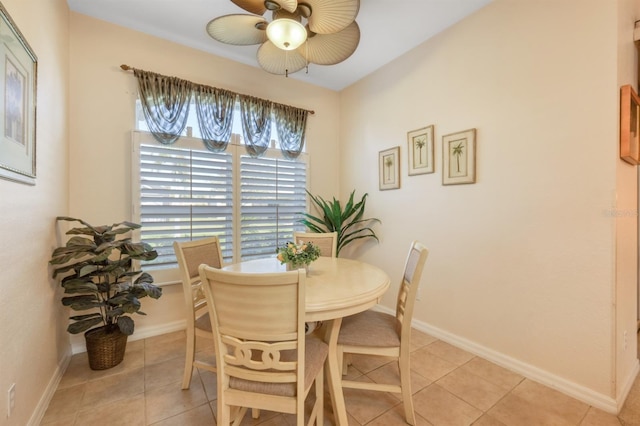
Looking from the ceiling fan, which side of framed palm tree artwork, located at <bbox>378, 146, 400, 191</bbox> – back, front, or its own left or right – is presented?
front

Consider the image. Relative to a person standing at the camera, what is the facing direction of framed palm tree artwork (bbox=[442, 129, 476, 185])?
facing the viewer and to the left of the viewer

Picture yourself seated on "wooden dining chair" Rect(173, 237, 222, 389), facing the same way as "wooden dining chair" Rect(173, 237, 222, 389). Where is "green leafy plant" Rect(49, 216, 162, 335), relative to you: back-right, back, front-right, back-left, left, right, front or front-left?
back

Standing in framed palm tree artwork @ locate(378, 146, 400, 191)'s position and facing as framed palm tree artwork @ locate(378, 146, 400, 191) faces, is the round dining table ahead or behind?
ahead

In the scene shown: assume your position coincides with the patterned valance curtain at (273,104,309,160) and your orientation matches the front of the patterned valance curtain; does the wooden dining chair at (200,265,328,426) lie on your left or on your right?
on your right

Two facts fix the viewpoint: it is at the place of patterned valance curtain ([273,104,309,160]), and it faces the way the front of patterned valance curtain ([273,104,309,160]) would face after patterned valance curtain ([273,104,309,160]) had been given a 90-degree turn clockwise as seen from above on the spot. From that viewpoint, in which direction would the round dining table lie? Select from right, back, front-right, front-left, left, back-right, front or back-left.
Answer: front-left

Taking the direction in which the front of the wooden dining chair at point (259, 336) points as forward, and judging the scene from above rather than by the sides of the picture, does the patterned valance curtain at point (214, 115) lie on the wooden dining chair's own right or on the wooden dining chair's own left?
on the wooden dining chair's own left

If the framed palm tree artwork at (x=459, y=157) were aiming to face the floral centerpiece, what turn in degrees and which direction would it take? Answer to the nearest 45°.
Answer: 0° — it already faces it

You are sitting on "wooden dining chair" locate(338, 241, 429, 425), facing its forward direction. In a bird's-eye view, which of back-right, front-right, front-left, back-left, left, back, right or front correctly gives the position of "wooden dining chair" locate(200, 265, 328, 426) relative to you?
front-left

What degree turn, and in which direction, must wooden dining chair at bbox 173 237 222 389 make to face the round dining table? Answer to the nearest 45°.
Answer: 0° — it already faces it

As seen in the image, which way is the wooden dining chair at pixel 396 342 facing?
to the viewer's left

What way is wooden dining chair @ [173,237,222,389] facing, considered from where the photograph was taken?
facing the viewer and to the right of the viewer
